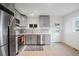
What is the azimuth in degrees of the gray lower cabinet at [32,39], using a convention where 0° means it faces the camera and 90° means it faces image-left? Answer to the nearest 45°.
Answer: approximately 0°

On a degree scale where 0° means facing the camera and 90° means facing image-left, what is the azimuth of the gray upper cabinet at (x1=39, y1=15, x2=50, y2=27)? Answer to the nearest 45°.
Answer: approximately 0°

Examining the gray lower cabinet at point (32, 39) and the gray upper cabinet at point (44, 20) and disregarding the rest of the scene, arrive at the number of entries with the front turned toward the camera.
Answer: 2
